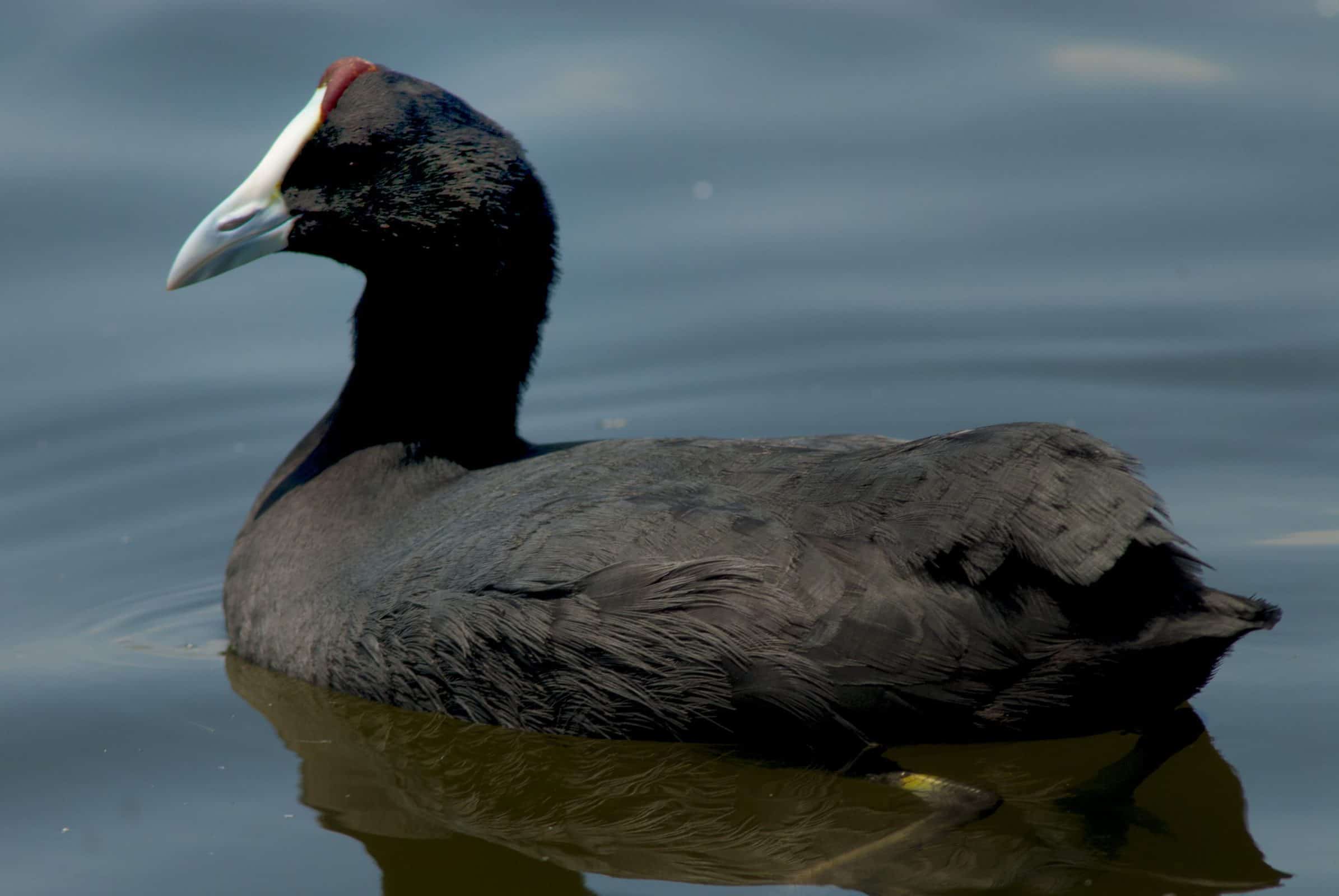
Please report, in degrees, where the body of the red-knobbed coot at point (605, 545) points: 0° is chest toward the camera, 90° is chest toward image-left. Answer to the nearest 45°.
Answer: approximately 90°
